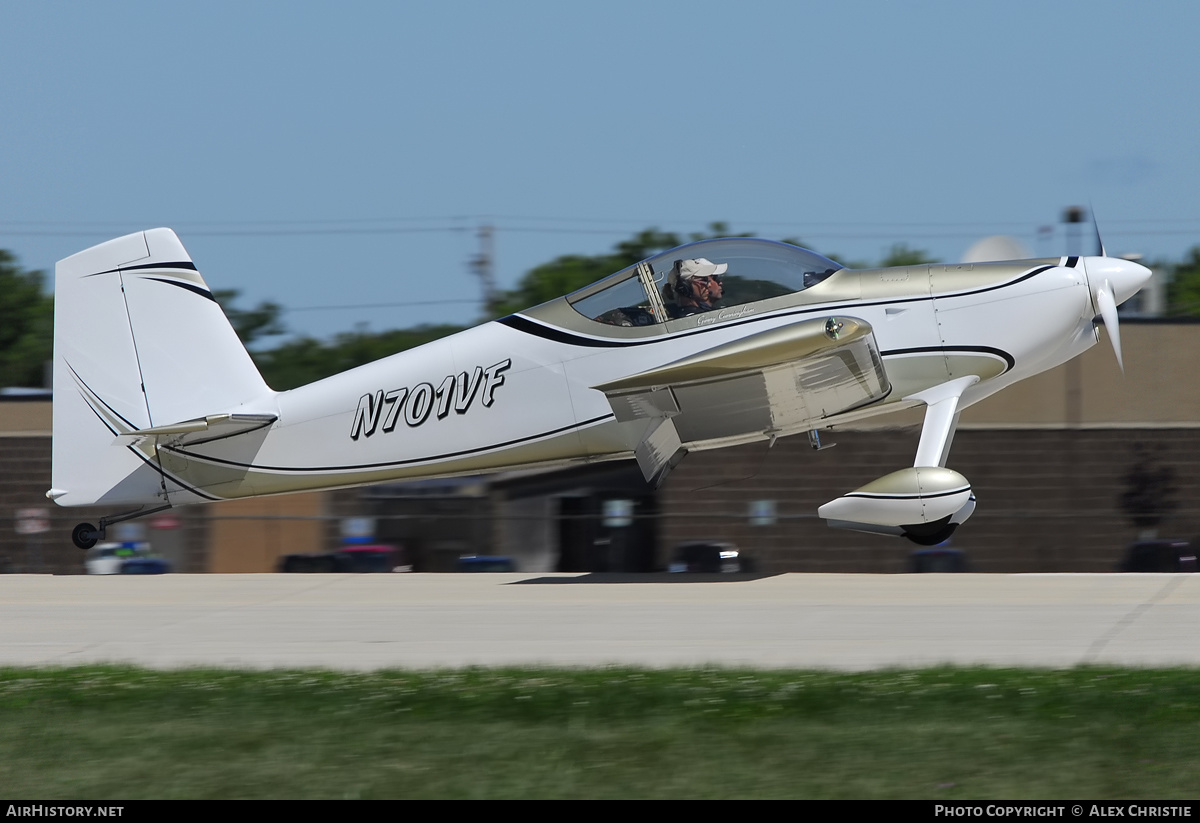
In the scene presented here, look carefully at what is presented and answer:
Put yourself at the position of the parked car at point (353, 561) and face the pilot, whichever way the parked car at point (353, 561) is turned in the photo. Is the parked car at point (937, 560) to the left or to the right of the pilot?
left

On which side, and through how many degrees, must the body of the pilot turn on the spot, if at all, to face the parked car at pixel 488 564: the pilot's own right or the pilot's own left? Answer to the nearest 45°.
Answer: approximately 90° to the pilot's own left

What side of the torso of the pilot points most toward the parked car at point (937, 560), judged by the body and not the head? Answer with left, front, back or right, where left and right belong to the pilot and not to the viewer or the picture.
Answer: left

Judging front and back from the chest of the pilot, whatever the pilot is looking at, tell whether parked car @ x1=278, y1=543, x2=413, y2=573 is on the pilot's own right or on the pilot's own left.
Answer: on the pilot's own left

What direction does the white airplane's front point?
to the viewer's right

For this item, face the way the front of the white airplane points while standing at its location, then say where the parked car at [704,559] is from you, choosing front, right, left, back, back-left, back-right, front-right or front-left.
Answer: left

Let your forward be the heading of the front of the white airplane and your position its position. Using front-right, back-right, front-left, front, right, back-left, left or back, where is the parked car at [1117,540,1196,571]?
front-left

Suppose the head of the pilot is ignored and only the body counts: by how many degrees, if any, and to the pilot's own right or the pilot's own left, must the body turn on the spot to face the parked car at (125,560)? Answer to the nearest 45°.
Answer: approximately 135° to the pilot's own left

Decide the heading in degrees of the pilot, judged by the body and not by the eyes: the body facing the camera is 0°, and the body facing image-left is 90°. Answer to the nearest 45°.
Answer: approximately 270°

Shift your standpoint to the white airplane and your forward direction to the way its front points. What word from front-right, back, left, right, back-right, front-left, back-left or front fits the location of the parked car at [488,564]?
left

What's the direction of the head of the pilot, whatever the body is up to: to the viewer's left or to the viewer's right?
to the viewer's right

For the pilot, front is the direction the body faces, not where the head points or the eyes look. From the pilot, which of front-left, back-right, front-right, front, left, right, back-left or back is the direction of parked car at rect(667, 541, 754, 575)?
left
